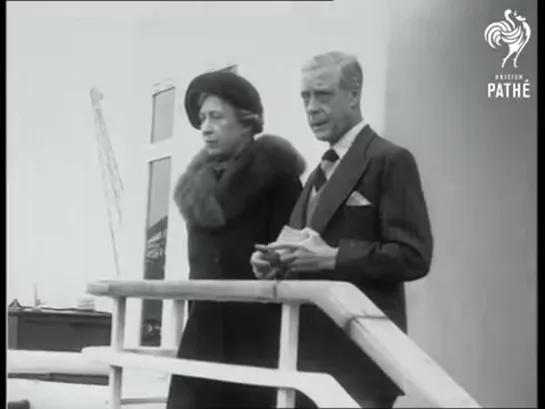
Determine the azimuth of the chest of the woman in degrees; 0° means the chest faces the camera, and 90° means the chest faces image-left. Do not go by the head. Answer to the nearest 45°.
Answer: approximately 45°
